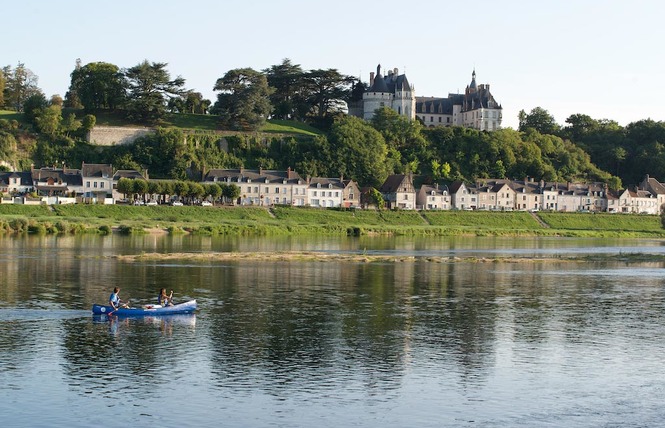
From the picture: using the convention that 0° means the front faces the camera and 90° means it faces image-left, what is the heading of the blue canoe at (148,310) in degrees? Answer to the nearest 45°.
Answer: approximately 270°
